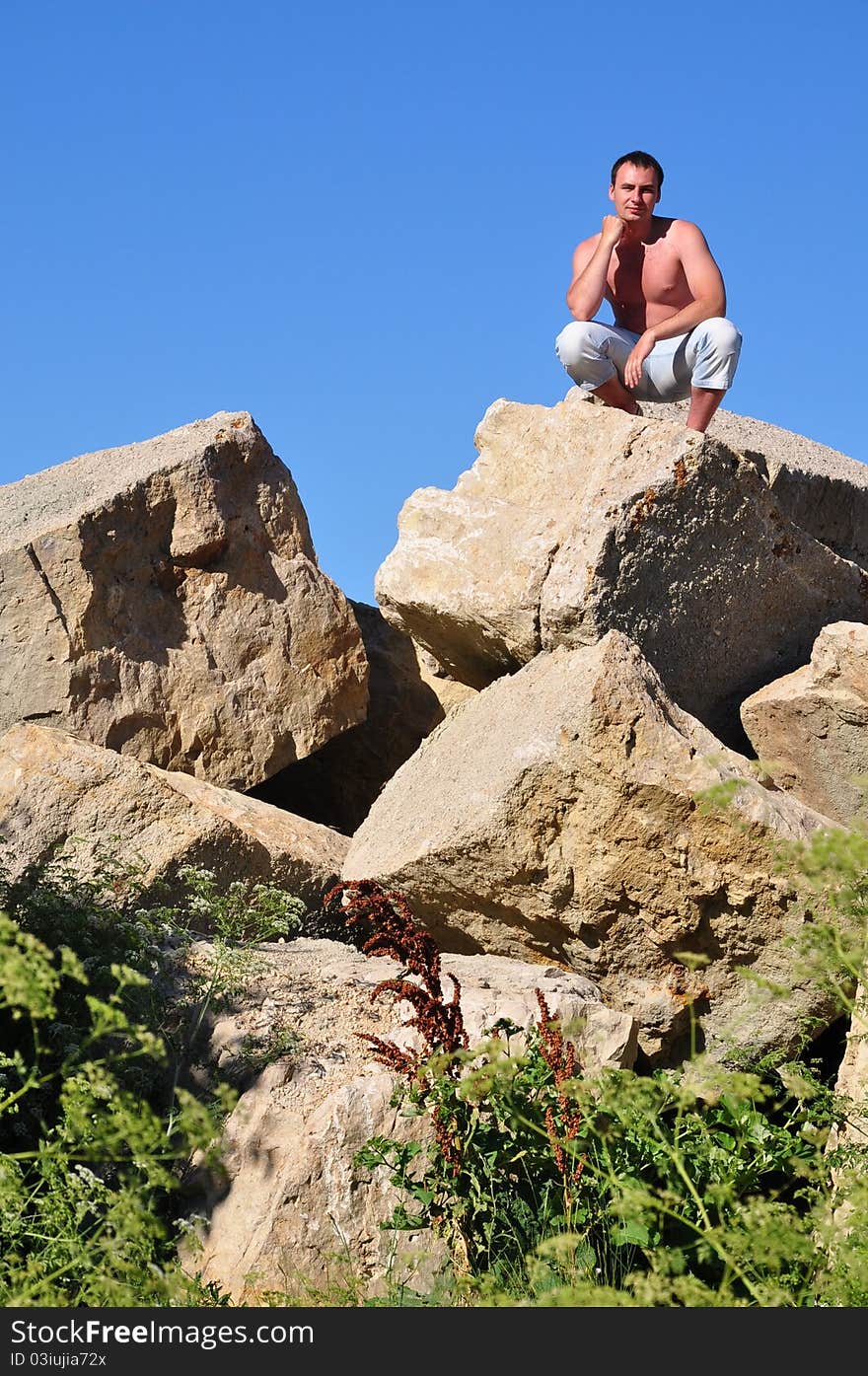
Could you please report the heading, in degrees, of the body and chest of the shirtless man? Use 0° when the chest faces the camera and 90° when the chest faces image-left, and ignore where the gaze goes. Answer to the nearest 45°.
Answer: approximately 0°
